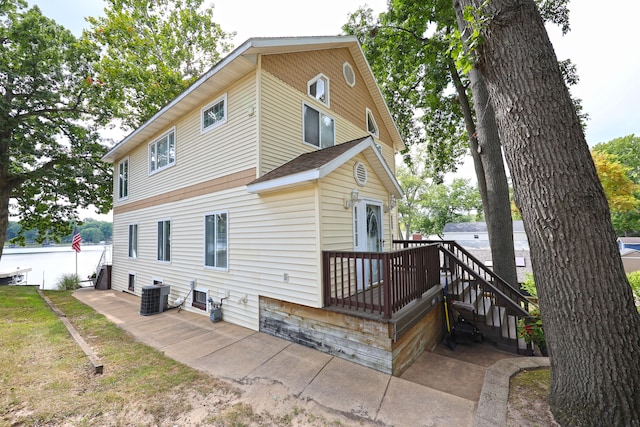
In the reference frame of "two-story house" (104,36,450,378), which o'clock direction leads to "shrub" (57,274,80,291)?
The shrub is roughly at 6 o'clock from the two-story house.

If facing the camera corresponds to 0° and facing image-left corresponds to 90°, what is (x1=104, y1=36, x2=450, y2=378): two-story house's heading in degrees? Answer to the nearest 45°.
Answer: approximately 315°

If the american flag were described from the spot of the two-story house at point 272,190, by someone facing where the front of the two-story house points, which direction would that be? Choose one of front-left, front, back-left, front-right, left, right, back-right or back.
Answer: back

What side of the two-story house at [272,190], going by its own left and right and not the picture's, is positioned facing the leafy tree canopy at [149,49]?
back

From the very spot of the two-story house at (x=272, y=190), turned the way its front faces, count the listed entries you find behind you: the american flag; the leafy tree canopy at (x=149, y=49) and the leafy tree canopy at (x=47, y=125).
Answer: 3

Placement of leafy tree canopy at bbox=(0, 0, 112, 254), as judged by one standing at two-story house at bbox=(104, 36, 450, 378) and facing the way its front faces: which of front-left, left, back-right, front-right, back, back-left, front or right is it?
back
